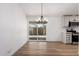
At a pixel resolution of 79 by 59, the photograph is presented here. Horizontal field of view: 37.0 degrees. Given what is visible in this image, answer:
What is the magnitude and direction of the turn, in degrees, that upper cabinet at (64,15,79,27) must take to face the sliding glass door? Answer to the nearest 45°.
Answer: approximately 90° to its right
